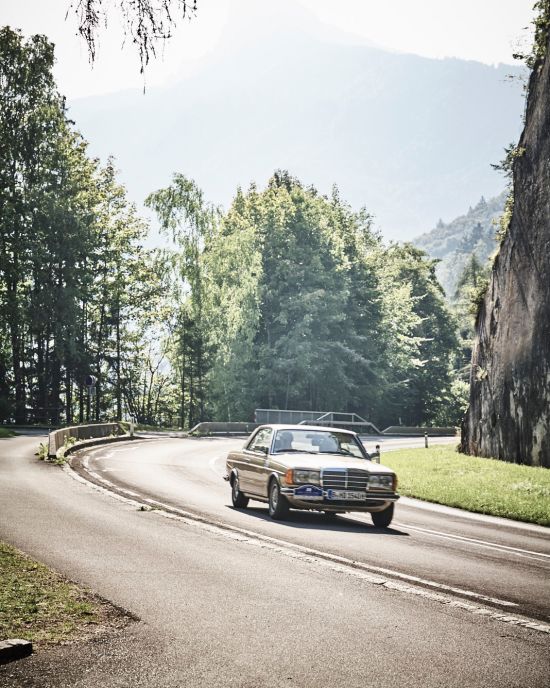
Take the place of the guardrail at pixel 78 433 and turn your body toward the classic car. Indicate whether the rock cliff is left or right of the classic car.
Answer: left

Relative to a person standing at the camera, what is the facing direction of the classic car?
facing the viewer and to the right of the viewer

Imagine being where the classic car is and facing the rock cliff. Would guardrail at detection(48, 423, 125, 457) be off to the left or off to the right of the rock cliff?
left

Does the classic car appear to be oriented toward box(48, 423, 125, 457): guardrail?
no

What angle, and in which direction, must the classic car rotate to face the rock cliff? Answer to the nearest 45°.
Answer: approximately 90° to its left
